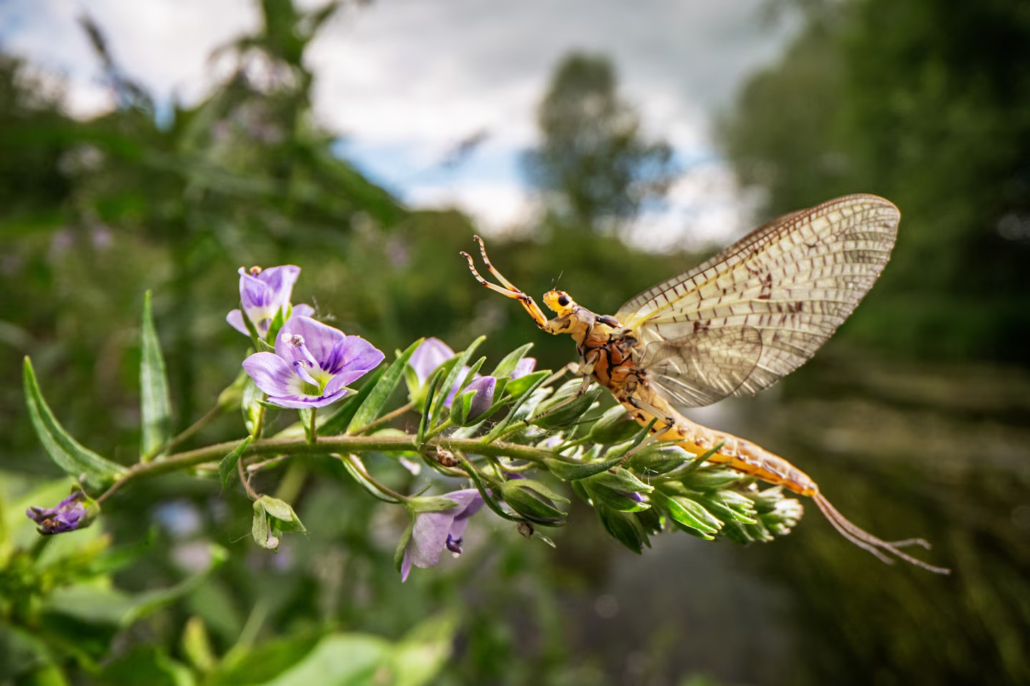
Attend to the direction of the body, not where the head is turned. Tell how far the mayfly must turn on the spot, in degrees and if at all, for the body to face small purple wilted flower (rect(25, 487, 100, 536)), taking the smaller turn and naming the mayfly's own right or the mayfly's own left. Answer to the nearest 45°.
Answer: approximately 45° to the mayfly's own left

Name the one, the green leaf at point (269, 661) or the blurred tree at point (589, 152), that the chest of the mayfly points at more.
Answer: the green leaf

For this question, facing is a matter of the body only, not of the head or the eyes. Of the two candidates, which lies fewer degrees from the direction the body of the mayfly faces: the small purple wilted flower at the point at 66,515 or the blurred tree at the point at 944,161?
the small purple wilted flower

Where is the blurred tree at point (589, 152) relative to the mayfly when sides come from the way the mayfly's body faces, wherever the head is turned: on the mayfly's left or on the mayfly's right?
on the mayfly's right

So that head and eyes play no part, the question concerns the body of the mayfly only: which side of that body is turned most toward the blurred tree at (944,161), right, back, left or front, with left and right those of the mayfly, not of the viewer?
right

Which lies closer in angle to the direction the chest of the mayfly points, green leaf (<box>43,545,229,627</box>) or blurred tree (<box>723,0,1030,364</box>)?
the green leaf

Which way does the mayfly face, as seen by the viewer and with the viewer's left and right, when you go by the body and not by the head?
facing to the left of the viewer

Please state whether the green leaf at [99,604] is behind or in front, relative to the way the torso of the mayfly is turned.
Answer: in front

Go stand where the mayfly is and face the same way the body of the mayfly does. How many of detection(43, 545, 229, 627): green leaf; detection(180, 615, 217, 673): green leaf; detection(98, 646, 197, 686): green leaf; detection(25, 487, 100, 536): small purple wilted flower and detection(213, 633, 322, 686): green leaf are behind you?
0

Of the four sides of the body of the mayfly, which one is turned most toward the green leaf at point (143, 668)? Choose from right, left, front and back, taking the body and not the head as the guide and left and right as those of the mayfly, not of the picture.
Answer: front
